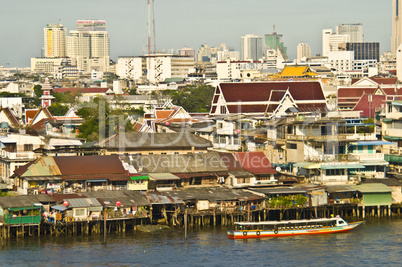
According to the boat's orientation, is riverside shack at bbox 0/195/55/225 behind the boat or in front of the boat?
behind

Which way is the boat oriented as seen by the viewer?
to the viewer's right
